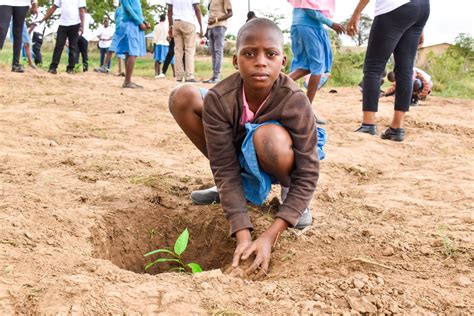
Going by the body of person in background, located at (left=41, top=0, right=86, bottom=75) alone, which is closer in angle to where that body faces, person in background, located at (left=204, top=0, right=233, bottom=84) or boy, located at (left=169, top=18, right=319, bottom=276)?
the boy

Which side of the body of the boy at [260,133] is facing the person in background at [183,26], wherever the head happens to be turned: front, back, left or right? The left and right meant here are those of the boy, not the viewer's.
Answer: back

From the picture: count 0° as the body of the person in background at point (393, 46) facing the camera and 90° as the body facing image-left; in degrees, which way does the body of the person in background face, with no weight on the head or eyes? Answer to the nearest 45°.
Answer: approximately 135°

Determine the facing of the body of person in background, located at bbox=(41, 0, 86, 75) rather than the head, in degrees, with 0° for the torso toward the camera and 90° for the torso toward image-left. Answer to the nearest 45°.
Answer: approximately 0°

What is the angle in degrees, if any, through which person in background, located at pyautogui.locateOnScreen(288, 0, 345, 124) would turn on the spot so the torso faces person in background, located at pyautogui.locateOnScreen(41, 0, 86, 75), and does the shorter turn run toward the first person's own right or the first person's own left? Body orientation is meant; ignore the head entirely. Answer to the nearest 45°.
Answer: approximately 135° to the first person's own left

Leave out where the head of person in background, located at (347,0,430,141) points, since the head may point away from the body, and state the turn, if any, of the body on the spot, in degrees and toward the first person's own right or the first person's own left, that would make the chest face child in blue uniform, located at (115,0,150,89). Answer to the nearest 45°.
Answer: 0° — they already face them

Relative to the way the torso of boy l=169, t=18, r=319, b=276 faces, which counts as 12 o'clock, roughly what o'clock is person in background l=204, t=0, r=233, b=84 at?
The person in background is roughly at 6 o'clock from the boy.

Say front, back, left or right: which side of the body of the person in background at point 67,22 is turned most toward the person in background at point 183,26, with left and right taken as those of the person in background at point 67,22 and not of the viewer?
left

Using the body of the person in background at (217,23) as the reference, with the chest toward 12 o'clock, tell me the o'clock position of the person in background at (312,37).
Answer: the person in background at (312,37) is roughly at 10 o'clock from the person in background at (217,23).

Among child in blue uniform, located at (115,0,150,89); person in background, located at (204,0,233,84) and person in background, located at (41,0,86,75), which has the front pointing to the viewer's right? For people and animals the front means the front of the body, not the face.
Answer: the child in blue uniform
